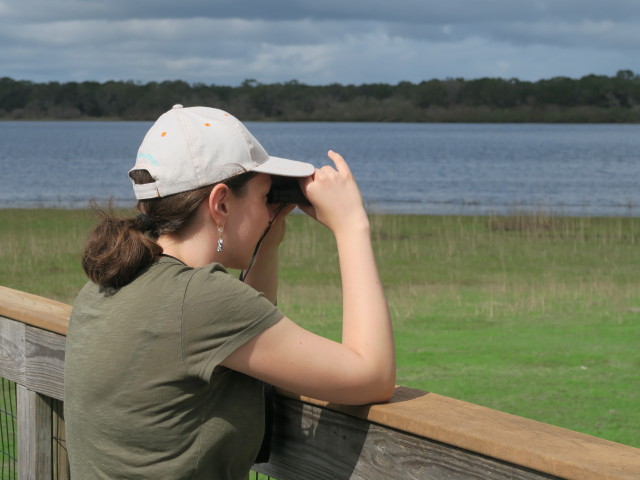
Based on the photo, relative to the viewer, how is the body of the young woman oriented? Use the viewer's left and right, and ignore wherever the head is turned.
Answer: facing away from the viewer and to the right of the viewer

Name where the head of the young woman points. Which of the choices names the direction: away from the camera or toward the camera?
away from the camera
